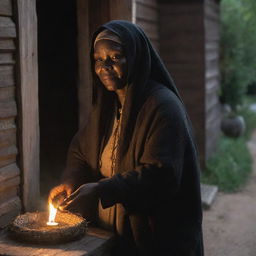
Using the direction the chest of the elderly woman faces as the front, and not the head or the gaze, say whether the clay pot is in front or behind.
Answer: behind

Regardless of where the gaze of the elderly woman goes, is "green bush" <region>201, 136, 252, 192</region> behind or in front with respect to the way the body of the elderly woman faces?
behind

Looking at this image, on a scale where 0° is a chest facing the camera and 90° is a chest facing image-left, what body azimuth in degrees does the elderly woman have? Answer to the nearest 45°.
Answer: approximately 45°

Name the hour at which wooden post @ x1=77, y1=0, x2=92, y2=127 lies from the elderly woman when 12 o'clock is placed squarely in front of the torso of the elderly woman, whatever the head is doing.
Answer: The wooden post is roughly at 4 o'clock from the elderly woman.

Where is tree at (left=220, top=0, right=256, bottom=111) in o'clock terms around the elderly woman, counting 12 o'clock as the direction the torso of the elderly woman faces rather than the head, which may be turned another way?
The tree is roughly at 5 o'clock from the elderly woman.

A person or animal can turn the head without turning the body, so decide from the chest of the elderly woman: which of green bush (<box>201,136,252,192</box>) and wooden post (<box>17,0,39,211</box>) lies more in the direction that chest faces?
the wooden post

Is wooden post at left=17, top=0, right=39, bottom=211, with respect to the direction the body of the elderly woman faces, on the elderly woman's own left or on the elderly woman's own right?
on the elderly woman's own right

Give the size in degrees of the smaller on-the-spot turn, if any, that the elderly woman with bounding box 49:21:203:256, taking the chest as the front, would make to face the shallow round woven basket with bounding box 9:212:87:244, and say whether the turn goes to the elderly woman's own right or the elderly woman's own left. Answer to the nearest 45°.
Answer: approximately 45° to the elderly woman's own right
